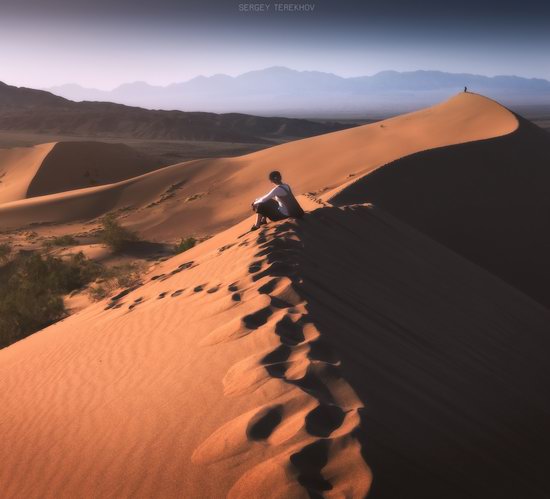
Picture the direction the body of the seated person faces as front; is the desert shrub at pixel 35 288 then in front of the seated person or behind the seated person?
in front

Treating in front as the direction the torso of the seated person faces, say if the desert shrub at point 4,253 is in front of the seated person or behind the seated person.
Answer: in front

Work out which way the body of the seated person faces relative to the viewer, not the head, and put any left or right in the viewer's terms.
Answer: facing to the left of the viewer

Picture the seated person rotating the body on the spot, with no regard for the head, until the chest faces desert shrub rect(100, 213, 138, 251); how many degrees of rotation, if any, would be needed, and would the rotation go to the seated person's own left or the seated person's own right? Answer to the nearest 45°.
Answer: approximately 45° to the seated person's own right

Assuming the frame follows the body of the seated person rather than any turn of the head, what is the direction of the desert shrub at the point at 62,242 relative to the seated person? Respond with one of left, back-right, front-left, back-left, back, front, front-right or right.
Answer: front-right
